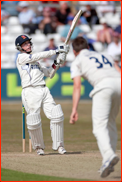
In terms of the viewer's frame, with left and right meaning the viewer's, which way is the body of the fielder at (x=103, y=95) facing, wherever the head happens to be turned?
facing away from the viewer and to the left of the viewer

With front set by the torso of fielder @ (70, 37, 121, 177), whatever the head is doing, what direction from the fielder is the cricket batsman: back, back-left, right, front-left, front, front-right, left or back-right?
front

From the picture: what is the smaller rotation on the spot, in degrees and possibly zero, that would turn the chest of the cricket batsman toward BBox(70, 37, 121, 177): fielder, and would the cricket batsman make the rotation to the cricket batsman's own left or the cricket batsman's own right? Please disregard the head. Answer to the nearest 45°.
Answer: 0° — they already face them

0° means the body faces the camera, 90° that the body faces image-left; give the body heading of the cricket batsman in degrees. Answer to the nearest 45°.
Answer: approximately 315°

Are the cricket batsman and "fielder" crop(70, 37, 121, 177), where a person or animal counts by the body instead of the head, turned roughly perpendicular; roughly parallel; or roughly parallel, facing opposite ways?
roughly parallel, facing opposite ways
